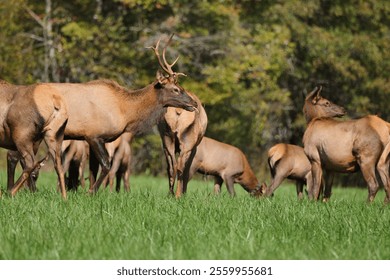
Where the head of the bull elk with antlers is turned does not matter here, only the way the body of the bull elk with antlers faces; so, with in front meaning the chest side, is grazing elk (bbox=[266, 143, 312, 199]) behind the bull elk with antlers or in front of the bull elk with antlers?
in front

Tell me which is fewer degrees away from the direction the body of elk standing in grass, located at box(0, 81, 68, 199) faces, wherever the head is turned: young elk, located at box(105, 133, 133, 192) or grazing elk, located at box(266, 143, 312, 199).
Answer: the young elk

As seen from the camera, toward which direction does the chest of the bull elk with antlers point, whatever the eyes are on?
to the viewer's right

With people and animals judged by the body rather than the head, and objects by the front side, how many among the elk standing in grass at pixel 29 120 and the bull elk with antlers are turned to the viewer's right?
1

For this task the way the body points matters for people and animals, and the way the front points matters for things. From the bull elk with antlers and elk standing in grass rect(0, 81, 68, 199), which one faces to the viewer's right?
the bull elk with antlers

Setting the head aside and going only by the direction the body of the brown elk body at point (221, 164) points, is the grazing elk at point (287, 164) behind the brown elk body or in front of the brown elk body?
in front

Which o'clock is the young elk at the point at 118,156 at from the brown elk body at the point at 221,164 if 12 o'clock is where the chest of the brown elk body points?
The young elk is roughly at 6 o'clock from the brown elk body.

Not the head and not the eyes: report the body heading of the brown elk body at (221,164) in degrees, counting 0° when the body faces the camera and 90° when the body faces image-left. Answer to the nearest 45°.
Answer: approximately 270°

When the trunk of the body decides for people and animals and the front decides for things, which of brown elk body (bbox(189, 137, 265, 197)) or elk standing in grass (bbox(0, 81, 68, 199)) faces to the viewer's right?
the brown elk body

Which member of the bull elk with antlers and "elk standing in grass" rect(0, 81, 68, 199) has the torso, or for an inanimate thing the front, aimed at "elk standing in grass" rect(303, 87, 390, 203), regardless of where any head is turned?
the bull elk with antlers

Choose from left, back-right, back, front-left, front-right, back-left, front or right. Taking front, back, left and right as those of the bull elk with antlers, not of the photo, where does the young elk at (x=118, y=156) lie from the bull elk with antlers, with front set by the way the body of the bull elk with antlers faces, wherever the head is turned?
left
